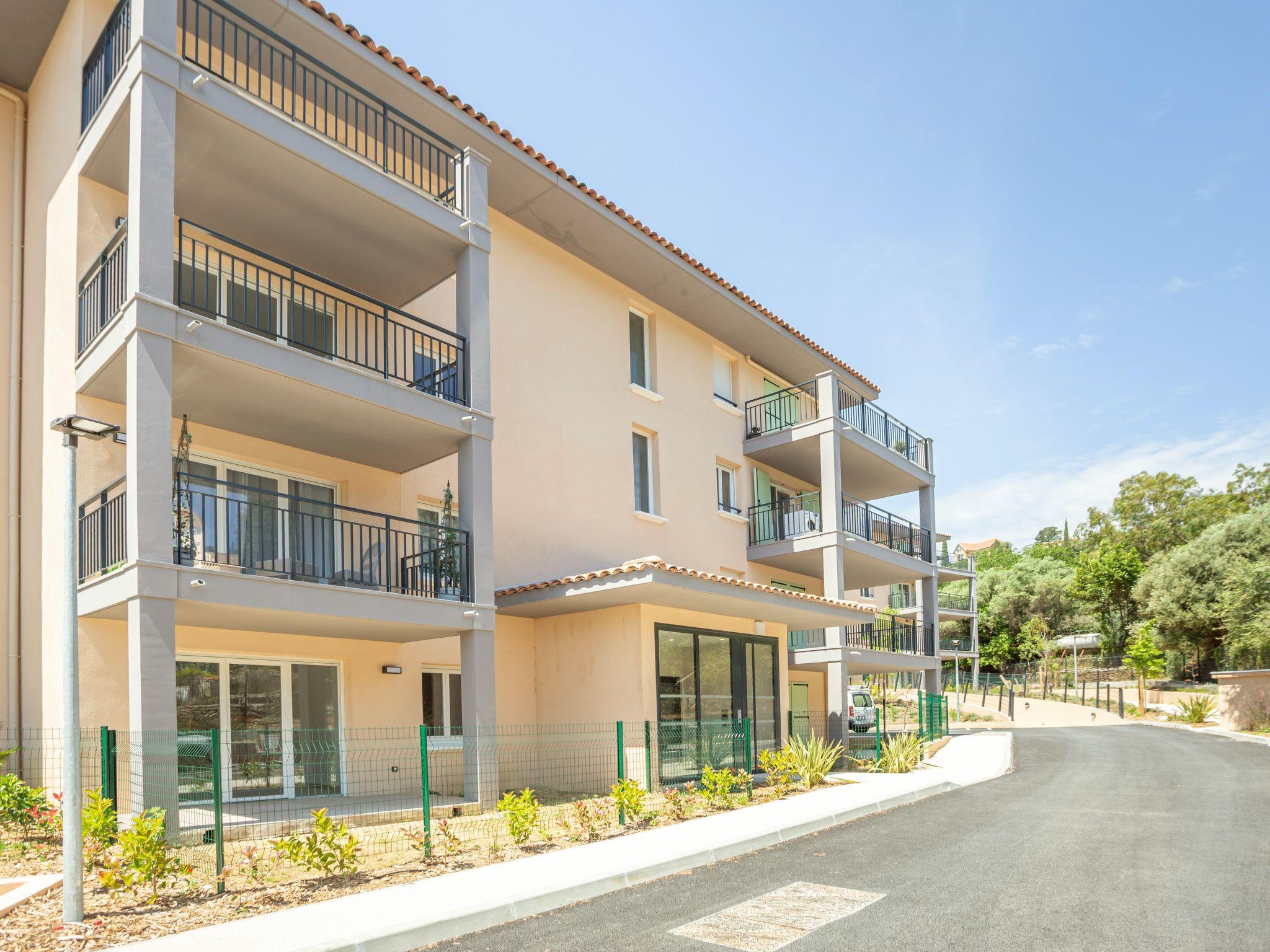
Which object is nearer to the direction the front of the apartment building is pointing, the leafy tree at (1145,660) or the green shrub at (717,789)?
the green shrub

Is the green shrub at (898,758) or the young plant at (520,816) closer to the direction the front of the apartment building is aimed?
the young plant

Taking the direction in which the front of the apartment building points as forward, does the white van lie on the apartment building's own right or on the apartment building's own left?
on the apartment building's own left

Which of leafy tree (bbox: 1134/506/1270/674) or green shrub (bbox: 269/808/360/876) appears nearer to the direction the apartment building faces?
the green shrub

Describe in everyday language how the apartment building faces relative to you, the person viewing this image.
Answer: facing the viewer and to the right of the viewer

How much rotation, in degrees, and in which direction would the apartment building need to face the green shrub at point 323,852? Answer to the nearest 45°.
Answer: approximately 45° to its right

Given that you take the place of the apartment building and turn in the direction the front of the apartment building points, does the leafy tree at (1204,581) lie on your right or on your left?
on your left

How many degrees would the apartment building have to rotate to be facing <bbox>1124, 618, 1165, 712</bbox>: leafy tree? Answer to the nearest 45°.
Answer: approximately 90° to its left
